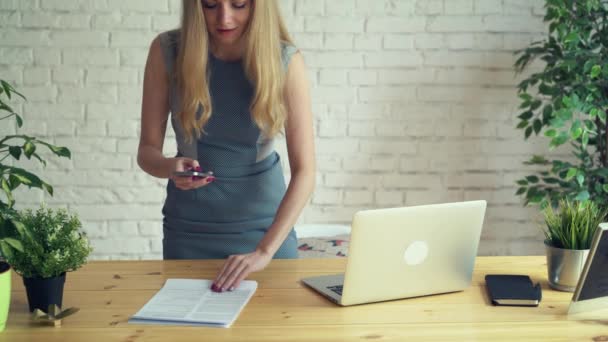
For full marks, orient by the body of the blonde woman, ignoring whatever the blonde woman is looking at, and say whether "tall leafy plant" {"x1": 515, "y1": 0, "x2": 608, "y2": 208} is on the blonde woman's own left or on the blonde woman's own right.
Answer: on the blonde woman's own left

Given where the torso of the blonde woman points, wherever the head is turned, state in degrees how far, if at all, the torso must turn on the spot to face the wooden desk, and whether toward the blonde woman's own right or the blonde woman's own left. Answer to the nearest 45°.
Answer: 0° — they already face it

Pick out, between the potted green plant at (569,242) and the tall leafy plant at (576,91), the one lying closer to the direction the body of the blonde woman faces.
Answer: the potted green plant

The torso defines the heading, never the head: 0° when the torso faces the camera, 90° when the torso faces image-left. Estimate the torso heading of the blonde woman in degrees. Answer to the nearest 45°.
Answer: approximately 0°

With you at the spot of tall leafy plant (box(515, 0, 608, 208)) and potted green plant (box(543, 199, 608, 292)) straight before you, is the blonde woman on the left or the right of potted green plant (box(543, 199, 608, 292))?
right

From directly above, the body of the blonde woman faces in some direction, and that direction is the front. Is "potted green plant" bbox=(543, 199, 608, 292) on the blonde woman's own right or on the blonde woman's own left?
on the blonde woman's own left

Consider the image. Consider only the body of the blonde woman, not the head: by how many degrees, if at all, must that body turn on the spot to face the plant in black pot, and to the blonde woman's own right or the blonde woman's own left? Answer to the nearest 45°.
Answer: approximately 45° to the blonde woman's own right

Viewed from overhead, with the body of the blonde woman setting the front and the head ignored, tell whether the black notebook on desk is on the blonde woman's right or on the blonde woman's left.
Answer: on the blonde woman's left
